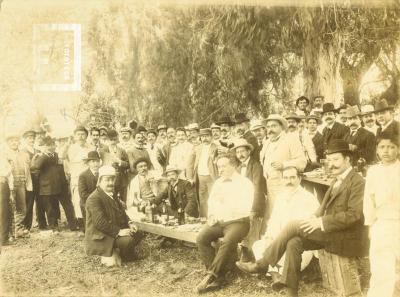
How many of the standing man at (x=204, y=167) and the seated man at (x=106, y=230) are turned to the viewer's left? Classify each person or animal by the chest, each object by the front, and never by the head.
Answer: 0

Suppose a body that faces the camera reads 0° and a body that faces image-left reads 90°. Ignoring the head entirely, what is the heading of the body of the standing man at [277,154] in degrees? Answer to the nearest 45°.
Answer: approximately 45°

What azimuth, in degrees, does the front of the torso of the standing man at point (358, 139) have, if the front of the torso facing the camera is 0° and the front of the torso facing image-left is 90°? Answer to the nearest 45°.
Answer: approximately 45°

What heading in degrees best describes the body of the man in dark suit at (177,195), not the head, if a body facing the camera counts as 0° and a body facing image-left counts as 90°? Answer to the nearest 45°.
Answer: approximately 45°

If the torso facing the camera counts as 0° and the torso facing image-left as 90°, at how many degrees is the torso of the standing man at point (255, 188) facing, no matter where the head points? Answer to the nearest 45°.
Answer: approximately 45°

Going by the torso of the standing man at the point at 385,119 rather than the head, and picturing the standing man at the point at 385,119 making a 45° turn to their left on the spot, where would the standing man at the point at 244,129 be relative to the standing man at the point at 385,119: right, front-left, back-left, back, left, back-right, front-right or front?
right

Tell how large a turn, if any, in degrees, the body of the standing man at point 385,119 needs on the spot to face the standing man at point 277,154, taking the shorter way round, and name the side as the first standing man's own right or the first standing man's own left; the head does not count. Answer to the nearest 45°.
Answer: approximately 45° to the first standing man's own right

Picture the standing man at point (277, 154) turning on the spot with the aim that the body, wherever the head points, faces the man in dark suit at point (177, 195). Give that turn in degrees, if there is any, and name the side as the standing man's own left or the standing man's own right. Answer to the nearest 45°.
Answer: approximately 45° to the standing man's own right

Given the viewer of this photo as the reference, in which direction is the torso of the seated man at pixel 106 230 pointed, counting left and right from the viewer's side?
facing the viewer and to the right of the viewer

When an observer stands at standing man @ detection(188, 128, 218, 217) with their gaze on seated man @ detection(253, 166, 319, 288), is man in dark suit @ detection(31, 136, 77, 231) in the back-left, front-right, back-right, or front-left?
back-right
